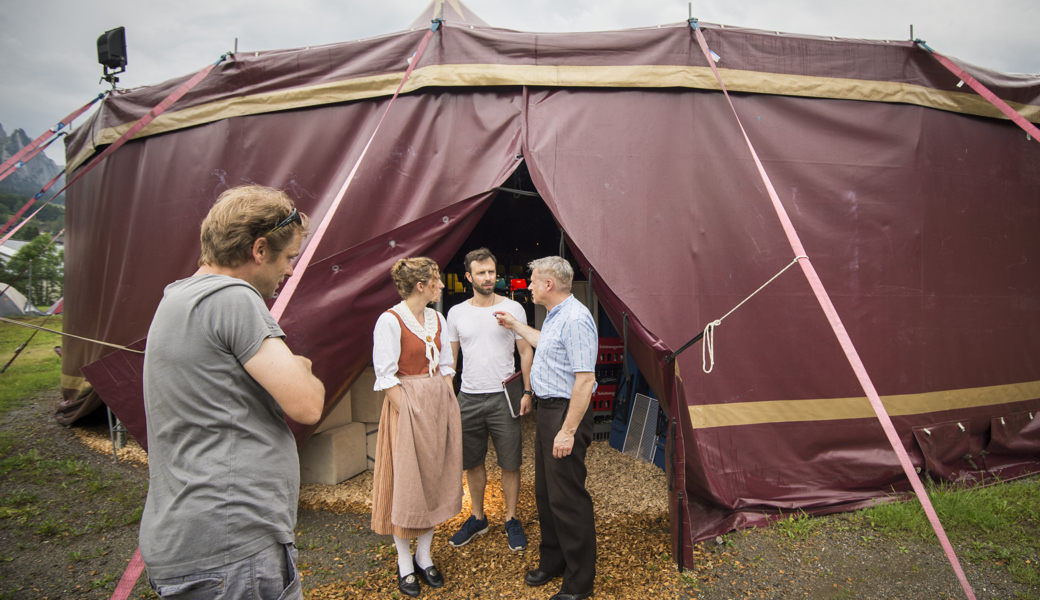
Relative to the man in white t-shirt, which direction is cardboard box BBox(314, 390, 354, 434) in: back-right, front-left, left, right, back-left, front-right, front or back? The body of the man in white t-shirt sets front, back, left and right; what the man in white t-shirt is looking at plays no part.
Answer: back-right

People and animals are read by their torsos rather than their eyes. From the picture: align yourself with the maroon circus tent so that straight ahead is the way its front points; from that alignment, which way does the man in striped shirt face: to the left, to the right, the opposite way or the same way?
to the right

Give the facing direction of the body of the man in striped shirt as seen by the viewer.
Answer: to the viewer's left

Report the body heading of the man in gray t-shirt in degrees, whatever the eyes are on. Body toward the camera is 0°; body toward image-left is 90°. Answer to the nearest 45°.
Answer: approximately 225°

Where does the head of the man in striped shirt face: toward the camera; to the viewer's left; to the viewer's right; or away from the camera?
to the viewer's left
